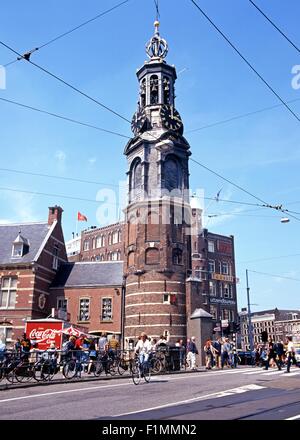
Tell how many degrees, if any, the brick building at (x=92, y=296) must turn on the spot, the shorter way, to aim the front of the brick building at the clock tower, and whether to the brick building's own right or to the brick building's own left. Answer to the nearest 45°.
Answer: approximately 45° to the brick building's own left

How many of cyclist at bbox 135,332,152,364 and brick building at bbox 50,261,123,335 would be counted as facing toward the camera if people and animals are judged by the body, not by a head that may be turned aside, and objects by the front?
2

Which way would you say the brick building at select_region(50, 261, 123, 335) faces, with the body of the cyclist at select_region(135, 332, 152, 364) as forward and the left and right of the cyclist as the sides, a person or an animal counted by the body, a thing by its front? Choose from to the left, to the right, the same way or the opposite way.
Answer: the same way

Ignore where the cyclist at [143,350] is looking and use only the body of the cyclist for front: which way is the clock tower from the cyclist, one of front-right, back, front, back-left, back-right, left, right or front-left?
back

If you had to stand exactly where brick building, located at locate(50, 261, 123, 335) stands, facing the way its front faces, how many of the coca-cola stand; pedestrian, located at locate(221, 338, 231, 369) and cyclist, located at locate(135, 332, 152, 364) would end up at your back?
0

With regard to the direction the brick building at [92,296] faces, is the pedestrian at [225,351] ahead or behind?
ahead

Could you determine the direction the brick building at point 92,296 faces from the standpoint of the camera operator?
facing the viewer

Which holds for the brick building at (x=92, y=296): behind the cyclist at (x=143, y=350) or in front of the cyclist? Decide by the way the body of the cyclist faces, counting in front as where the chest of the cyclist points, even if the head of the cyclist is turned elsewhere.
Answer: behind

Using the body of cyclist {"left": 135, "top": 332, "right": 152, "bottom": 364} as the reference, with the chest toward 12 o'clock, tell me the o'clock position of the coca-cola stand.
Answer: The coca-cola stand is roughly at 5 o'clock from the cyclist.

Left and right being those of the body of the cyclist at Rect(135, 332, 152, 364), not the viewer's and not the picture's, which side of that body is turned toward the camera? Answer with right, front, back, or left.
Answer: front

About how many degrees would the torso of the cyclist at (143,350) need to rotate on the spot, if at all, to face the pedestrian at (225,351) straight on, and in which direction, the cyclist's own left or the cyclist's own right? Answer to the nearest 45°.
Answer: approximately 135° to the cyclist's own left
